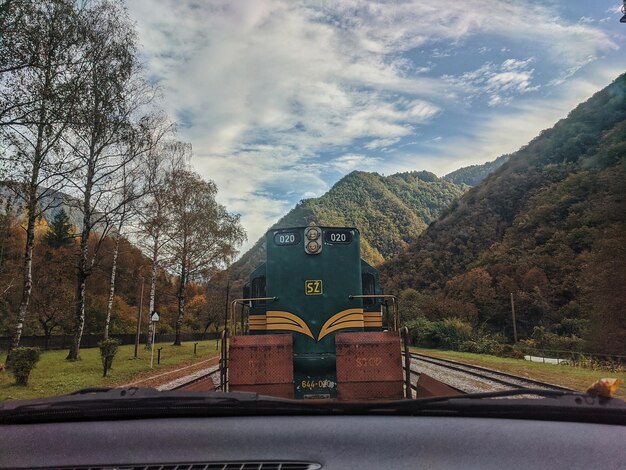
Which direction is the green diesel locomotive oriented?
toward the camera

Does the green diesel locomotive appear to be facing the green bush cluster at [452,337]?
no

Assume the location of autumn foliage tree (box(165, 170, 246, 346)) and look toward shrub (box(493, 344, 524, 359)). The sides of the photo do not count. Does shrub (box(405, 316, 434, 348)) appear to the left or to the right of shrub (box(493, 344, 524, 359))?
left

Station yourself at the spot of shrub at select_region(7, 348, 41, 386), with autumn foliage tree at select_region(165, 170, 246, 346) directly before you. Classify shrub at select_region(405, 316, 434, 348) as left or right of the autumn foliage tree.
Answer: right

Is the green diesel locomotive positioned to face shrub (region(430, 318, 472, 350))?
no

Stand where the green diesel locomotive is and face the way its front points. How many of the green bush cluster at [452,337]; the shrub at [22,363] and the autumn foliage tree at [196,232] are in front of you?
0

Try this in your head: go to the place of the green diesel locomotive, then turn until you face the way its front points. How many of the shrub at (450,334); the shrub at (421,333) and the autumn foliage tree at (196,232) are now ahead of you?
0

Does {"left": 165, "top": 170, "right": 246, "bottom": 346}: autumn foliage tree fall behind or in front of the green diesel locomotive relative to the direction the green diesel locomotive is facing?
behind

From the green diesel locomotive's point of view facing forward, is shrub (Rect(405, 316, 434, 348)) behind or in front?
behind

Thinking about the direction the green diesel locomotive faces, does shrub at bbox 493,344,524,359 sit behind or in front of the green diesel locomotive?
behind

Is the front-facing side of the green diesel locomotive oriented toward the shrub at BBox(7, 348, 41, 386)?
no
